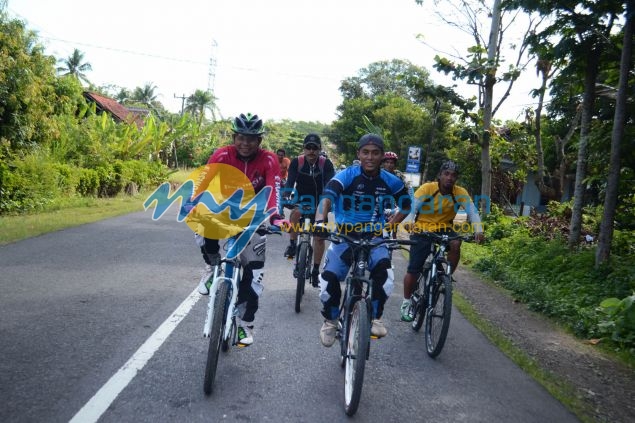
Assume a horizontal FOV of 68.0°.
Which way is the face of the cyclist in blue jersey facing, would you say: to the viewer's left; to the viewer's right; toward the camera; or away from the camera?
toward the camera

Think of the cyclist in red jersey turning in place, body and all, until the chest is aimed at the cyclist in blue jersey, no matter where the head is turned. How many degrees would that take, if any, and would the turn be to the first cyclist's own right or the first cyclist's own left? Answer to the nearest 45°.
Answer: approximately 90° to the first cyclist's own left

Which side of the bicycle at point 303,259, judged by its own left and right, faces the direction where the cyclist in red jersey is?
front

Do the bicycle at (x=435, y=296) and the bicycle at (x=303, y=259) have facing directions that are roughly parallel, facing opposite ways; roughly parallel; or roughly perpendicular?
roughly parallel

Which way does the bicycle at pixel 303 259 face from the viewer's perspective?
toward the camera

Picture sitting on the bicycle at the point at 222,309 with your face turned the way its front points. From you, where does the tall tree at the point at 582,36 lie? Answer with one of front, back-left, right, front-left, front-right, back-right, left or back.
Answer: back-left

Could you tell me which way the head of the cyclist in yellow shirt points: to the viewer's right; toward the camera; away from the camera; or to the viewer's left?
toward the camera

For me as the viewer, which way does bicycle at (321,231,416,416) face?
facing the viewer

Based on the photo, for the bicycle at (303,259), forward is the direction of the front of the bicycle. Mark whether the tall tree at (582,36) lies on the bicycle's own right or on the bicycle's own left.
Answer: on the bicycle's own left

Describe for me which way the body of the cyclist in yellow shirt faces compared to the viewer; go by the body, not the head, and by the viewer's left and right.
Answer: facing the viewer

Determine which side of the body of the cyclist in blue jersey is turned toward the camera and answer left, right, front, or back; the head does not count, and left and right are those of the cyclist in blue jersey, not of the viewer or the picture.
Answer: front

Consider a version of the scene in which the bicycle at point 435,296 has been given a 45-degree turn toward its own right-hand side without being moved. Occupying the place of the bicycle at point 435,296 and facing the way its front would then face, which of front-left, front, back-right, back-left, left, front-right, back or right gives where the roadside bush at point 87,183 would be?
right

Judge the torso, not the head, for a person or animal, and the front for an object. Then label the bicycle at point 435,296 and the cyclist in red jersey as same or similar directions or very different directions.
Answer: same or similar directions

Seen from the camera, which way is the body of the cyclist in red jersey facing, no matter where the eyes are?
toward the camera

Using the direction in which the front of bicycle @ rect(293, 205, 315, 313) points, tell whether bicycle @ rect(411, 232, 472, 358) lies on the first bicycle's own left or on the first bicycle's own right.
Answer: on the first bicycle's own left

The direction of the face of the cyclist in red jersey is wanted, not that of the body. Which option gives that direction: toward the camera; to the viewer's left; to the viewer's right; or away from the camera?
toward the camera

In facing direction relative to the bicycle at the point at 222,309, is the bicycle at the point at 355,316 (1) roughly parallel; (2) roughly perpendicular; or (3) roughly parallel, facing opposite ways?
roughly parallel
